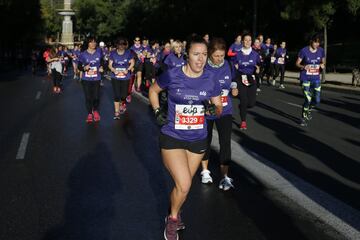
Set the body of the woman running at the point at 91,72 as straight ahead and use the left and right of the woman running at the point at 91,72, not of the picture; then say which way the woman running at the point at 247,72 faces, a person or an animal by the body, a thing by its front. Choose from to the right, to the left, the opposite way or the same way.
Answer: the same way

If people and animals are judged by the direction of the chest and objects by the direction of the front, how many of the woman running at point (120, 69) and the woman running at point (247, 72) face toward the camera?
2

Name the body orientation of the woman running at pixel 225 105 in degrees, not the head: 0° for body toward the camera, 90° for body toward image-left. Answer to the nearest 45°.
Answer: approximately 0°

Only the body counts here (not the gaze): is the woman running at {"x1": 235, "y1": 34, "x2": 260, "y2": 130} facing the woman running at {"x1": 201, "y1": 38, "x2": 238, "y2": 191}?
yes

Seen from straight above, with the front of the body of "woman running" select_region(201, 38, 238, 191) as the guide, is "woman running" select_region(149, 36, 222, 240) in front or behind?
in front

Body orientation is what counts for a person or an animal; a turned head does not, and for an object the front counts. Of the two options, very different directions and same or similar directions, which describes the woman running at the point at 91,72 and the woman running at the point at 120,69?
same or similar directions

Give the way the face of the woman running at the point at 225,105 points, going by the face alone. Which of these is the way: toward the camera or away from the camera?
toward the camera

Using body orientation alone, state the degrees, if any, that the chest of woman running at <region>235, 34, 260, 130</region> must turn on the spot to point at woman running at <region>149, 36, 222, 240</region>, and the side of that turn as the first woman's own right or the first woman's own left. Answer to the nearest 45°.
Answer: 0° — they already face them

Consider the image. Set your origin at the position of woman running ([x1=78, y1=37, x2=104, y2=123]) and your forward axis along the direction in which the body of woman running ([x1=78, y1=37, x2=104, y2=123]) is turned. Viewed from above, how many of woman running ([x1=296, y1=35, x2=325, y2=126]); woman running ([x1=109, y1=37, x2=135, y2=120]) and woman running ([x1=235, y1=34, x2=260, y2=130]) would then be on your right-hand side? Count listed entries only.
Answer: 0

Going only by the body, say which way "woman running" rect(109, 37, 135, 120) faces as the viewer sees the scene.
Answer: toward the camera

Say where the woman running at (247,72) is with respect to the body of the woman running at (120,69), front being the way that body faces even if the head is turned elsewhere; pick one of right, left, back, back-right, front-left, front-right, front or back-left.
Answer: front-left

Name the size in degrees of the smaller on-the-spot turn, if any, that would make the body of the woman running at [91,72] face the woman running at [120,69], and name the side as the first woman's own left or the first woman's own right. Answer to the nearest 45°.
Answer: approximately 135° to the first woman's own left

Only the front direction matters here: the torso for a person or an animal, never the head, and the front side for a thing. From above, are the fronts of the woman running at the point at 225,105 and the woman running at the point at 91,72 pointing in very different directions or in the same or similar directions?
same or similar directions

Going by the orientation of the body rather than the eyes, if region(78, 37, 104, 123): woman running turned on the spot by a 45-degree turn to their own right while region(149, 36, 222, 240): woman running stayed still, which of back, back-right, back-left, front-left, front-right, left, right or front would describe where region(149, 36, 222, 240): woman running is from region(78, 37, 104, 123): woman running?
front-left

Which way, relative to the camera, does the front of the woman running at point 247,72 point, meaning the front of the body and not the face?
toward the camera

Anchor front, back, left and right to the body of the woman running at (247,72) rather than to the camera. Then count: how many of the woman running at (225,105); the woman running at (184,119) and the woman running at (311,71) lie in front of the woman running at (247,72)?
2
